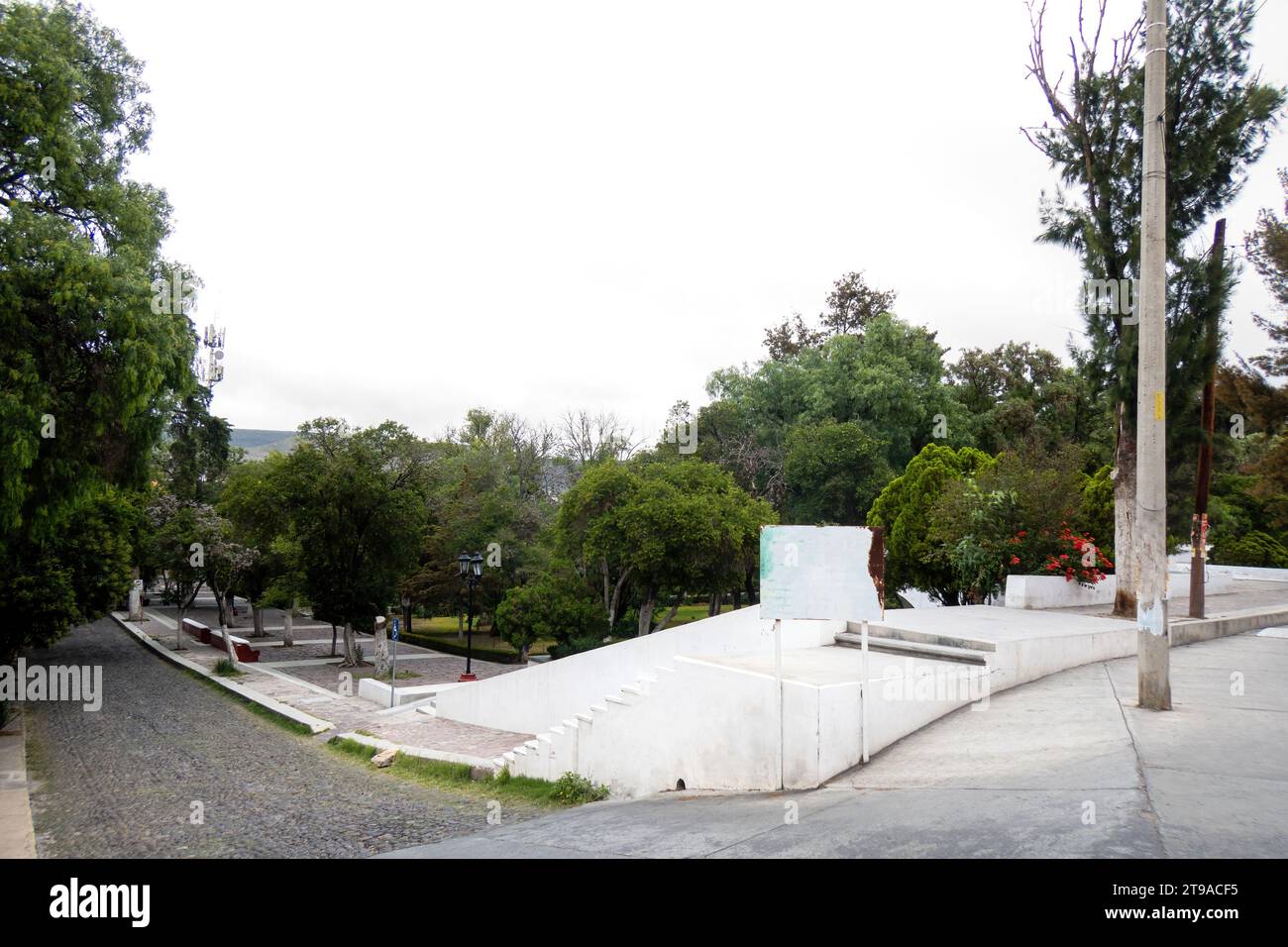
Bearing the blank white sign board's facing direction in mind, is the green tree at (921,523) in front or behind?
behind

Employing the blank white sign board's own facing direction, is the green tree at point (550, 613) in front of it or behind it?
behind

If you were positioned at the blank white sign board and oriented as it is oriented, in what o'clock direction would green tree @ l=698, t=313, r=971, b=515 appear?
The green tree is roughly at 6 o'clock from the blank white sign board.

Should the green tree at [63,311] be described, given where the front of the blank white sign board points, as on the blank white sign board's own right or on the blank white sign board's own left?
on the blank white sign board's own right

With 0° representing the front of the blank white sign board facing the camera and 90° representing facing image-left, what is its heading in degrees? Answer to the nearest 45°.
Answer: approximately 0°

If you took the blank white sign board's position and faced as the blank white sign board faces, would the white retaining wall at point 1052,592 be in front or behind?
behind

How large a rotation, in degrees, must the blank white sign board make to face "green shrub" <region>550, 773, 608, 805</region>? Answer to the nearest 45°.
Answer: approximately 135° to its right
